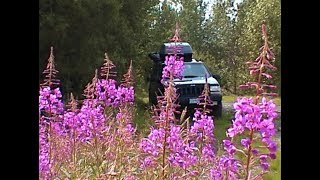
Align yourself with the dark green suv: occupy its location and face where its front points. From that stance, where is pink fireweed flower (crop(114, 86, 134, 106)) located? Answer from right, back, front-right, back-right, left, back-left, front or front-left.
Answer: front-right

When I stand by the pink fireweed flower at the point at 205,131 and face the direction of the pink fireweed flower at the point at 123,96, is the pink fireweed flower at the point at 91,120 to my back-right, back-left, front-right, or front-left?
front-left

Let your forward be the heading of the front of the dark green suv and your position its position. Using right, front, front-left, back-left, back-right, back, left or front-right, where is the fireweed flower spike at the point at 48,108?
front-right

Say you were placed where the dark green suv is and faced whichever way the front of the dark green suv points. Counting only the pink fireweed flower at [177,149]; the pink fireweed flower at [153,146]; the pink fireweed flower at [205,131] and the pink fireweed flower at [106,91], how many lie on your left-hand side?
0

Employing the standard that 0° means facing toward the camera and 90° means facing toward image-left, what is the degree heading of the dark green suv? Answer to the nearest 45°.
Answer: approximately 315°

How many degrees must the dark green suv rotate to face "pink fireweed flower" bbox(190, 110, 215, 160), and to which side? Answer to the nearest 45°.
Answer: approximately 45° to its right

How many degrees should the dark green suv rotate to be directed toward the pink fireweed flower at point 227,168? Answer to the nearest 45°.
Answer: approximately 45° to its right

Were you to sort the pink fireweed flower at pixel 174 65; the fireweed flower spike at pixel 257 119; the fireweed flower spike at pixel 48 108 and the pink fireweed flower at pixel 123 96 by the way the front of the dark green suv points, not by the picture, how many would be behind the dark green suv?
0

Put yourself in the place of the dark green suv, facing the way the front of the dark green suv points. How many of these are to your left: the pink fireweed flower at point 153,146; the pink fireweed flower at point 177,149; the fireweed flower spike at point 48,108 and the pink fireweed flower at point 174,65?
0

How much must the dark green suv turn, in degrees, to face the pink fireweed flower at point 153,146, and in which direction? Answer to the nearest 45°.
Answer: approximately 45° to its right

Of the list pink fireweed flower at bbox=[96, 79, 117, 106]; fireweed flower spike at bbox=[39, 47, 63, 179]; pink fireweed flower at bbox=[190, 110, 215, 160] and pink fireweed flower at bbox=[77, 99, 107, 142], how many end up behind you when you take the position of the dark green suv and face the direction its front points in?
0

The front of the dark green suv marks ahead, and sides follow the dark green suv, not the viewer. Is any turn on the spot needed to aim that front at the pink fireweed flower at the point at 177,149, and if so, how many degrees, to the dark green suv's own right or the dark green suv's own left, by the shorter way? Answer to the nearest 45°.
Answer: approximately 45° to the dark green suv's own right
